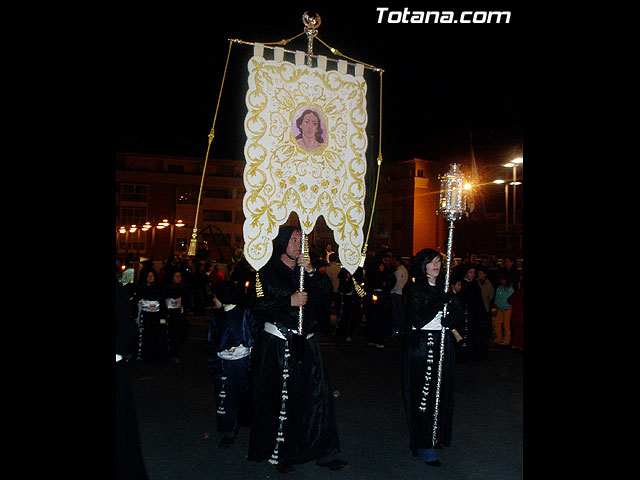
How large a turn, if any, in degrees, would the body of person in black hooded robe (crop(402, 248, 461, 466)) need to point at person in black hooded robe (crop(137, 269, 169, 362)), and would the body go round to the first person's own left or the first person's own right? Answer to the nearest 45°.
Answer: approximately 180°

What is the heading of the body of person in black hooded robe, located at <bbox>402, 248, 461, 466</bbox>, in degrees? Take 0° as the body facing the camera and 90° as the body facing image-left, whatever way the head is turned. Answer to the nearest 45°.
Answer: approximately 315°

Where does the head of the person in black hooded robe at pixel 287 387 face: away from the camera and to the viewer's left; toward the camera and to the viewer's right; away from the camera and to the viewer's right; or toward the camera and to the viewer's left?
toward the camera and to the viewer's right

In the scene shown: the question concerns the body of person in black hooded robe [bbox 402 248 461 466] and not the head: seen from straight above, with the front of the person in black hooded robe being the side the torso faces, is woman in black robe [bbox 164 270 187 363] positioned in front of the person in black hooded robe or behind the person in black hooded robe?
behind

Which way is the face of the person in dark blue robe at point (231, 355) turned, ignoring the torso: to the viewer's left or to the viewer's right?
to the viewer's left

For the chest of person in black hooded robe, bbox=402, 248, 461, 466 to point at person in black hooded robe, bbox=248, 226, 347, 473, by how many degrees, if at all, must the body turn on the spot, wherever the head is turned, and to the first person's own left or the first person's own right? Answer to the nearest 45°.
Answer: approximately 90° to the first person's own right

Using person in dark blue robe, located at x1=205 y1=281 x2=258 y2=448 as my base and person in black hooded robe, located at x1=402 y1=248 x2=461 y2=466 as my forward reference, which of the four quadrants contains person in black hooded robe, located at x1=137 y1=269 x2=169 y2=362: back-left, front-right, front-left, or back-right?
back-left
